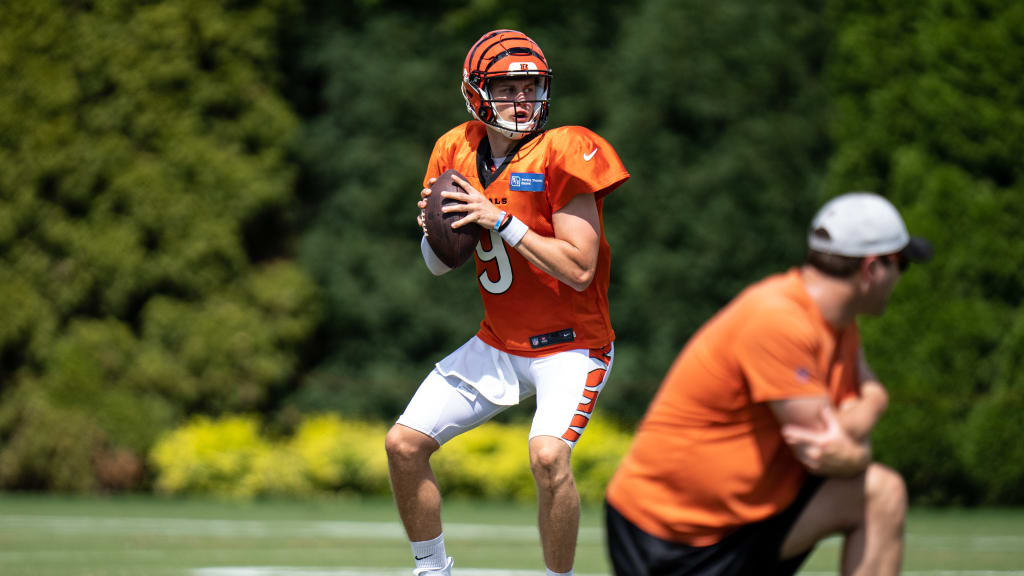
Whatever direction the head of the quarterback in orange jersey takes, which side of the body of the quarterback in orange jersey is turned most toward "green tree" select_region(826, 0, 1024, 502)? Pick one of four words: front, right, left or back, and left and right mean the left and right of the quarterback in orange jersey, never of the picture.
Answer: back

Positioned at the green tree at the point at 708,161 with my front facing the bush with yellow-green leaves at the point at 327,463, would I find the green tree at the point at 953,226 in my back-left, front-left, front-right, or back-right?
back-left

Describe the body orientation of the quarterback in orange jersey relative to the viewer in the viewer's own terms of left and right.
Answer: facing the viewer and to the left of the viewer

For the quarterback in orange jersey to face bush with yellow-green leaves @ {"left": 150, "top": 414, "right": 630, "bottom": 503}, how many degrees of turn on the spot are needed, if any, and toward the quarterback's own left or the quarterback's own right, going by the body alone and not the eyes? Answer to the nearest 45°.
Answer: approximately 135° to the quarterback's own right

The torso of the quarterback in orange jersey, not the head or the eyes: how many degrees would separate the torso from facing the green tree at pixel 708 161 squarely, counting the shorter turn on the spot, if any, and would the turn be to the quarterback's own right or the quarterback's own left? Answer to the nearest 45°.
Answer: approximately 135° to the quarterback's own right

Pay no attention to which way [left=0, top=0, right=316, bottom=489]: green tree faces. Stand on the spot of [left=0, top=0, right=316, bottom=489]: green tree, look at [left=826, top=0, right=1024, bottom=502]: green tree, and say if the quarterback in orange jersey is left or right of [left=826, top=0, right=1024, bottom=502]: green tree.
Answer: right
